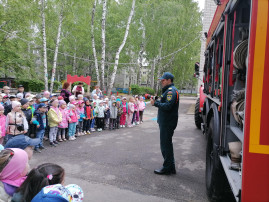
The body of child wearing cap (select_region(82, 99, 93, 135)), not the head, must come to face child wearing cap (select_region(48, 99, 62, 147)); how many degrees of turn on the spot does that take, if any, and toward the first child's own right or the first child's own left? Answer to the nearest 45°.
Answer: approximately 90° to the first child's own right

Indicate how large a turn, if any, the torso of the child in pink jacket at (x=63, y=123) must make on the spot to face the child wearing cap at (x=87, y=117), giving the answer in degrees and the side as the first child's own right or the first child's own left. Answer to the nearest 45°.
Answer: approximately 90° to the first child's own left

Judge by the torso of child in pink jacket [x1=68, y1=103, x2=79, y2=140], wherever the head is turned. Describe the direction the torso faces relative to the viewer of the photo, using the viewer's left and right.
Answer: facing the viewer and to the right of the viewer

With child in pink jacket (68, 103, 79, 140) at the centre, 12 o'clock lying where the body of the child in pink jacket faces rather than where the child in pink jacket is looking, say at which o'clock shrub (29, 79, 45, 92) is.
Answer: The shrub is roughly at 7 o'clock from the child in pink jacket.

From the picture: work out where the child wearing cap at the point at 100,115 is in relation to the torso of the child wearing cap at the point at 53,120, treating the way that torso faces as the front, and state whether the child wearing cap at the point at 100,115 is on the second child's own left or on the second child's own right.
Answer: on the second child's own left

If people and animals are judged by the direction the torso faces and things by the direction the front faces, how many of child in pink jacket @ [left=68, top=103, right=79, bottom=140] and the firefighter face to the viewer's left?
1

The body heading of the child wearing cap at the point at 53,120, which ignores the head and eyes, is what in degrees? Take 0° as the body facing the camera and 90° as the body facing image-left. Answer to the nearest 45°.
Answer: approximately 315°

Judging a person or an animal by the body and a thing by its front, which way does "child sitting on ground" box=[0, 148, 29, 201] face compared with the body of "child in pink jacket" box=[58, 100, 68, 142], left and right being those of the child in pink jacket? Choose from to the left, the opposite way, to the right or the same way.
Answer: to the left

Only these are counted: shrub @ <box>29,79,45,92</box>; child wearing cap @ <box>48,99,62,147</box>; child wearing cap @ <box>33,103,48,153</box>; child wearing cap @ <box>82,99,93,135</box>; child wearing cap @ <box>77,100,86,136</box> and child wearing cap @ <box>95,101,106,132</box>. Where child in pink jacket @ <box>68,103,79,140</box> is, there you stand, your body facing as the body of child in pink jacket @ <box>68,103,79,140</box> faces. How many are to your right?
2

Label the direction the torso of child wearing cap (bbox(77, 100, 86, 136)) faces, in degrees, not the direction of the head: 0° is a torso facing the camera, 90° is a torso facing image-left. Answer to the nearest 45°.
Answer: approximately 315°

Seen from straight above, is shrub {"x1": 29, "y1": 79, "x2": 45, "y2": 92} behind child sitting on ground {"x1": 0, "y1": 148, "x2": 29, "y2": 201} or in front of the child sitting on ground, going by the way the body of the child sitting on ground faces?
in front

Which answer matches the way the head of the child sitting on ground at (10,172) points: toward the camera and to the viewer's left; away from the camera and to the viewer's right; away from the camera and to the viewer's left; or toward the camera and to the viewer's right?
away from the camera and to the viewer's right

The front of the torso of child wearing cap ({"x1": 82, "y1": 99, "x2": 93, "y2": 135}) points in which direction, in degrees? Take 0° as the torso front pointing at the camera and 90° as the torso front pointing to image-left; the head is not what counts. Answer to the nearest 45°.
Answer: approximately 315°

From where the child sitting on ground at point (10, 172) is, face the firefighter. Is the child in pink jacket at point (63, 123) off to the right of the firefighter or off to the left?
left
